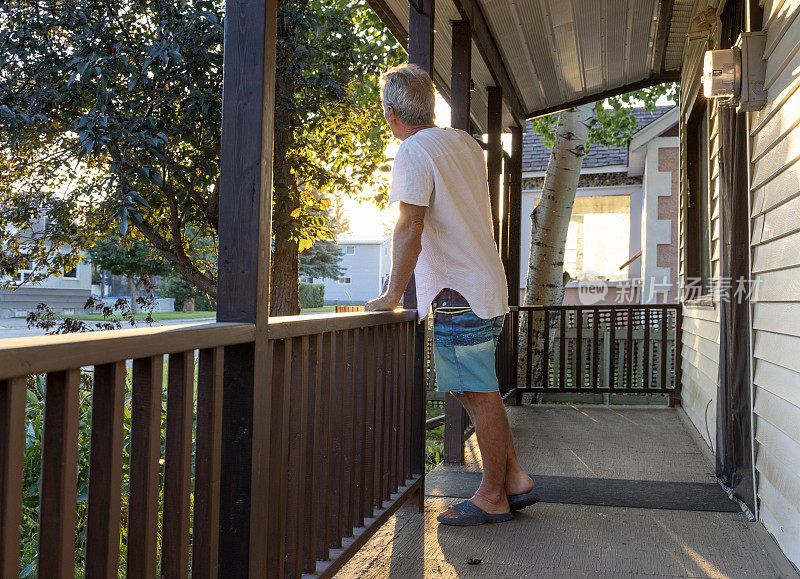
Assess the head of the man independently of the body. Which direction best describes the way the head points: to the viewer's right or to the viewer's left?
to the viewer's left

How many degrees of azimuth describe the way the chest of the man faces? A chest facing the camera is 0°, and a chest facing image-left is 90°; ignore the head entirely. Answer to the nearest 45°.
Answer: approximately 135°

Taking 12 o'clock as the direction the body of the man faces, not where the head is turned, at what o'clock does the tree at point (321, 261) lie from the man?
The tree is roughly at 1 o'clock from the man.

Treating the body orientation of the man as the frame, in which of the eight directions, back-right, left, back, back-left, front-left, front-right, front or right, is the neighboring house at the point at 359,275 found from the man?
front-right

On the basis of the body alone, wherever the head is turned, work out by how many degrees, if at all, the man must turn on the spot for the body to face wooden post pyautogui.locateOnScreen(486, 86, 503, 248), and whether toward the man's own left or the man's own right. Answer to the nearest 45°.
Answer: approximately 45° to the man's own right

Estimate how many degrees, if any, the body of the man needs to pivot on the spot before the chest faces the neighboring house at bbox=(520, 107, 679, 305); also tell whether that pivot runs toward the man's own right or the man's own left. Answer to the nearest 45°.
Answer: approximately 45° to the man's own right

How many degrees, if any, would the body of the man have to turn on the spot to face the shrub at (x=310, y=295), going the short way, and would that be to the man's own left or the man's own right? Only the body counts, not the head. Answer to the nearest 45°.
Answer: approximately 45° to the man's own right
